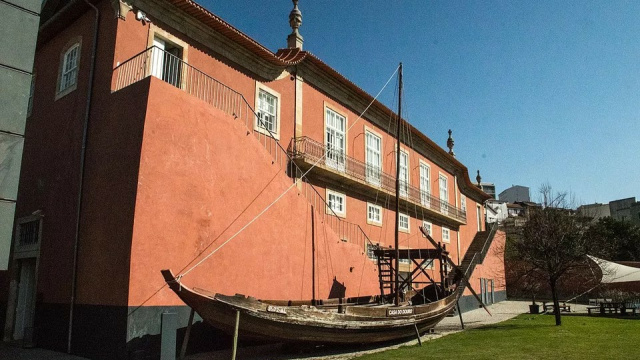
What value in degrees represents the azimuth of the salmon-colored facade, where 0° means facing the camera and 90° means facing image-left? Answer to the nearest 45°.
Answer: approximately 315°

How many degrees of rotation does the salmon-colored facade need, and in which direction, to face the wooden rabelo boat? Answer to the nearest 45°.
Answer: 0° — it already faces it

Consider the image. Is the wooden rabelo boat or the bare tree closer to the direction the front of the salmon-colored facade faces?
the wooden rabelo boat

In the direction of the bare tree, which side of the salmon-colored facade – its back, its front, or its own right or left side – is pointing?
left

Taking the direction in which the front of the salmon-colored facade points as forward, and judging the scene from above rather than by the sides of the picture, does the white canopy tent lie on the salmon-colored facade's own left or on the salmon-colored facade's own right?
on the salmon-colored facade's own left

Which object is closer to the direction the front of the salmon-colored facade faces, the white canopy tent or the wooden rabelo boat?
the wooden rabelo boat
